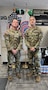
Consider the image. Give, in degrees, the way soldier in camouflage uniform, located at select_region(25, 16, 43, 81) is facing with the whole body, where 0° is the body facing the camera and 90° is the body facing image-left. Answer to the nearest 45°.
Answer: approximately 0°

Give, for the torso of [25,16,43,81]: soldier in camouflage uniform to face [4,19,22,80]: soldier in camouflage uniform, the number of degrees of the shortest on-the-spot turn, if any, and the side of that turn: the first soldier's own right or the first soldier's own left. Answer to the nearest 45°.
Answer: approximately 90° to the first soldier's own right

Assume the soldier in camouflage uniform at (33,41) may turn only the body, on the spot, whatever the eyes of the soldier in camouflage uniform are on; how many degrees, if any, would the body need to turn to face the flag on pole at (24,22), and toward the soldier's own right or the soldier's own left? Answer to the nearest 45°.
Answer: approximately 180°

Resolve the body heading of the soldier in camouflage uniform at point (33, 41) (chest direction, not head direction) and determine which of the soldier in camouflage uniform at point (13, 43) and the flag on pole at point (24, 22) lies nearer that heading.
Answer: the soldier in camouflage uniform
